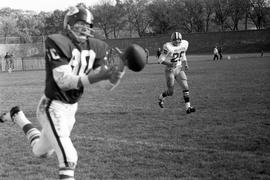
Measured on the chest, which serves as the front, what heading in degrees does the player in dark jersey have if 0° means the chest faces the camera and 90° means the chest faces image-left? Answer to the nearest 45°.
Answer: approximately 315°

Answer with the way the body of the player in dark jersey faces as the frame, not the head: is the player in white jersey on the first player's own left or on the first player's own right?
on the first player's own left
